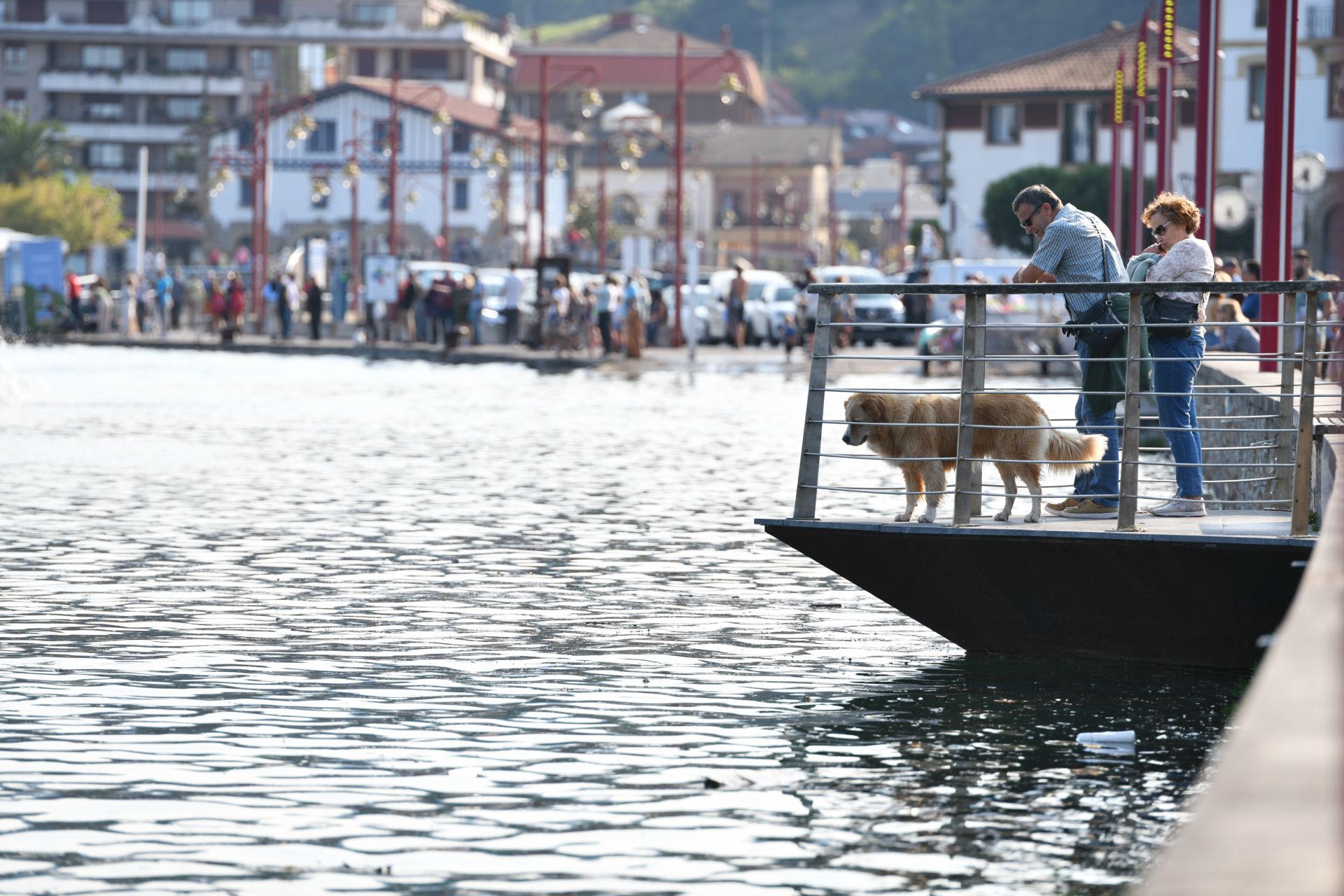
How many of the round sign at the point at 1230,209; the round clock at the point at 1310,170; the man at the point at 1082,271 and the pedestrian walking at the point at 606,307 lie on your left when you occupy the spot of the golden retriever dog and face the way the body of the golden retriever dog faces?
0

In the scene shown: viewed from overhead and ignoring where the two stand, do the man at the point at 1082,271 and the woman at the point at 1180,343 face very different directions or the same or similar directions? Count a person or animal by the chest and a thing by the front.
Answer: same or similar directions

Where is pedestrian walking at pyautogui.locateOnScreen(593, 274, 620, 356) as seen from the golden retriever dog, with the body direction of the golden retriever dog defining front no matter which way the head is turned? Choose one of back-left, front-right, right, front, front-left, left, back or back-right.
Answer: right

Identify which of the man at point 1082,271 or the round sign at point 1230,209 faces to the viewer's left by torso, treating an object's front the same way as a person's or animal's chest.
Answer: the man

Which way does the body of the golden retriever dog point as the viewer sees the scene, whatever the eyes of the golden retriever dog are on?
to the viewer's left

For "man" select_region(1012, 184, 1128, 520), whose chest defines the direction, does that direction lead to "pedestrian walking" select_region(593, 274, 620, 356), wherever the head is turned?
no

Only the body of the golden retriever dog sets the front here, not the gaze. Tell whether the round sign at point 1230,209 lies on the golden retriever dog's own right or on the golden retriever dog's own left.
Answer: on the golden retriever dog's own right

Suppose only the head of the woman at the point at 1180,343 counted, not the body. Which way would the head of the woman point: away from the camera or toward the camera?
toward the camera

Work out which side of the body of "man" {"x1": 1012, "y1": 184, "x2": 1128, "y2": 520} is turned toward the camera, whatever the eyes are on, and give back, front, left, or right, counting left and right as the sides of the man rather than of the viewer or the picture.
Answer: left

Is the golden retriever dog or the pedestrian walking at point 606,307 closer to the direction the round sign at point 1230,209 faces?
the golden retriever dog

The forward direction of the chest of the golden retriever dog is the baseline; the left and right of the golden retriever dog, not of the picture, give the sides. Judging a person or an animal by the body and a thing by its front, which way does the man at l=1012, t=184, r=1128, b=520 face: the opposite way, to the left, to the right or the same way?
the same way

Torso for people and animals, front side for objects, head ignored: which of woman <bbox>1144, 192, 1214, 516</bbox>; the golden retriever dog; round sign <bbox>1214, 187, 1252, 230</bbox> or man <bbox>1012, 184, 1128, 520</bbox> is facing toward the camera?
the round sign

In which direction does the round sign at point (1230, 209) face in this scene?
toward the camera
